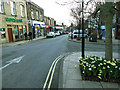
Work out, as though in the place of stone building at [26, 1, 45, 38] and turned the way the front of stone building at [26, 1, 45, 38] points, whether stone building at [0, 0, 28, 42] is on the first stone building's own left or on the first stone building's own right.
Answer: on the first stone building's own right

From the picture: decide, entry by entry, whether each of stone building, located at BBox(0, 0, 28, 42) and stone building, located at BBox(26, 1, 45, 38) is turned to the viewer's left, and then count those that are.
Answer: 0

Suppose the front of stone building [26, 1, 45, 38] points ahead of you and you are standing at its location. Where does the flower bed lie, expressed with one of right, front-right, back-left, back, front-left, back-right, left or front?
front-right

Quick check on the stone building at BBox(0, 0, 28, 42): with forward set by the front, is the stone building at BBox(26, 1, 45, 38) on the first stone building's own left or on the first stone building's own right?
on the first stone building's own left

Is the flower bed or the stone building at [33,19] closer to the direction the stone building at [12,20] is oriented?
the flower bed

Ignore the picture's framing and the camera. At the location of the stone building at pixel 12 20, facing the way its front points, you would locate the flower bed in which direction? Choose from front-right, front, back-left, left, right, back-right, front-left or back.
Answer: front-right

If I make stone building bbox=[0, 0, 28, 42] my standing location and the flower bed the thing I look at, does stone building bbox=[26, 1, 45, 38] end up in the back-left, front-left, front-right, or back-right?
back-left

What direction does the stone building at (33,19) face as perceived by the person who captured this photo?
facing the viewer and to the right of the viewer

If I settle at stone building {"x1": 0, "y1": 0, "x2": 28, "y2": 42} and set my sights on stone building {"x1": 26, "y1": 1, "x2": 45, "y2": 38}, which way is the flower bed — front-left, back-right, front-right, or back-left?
back-right
